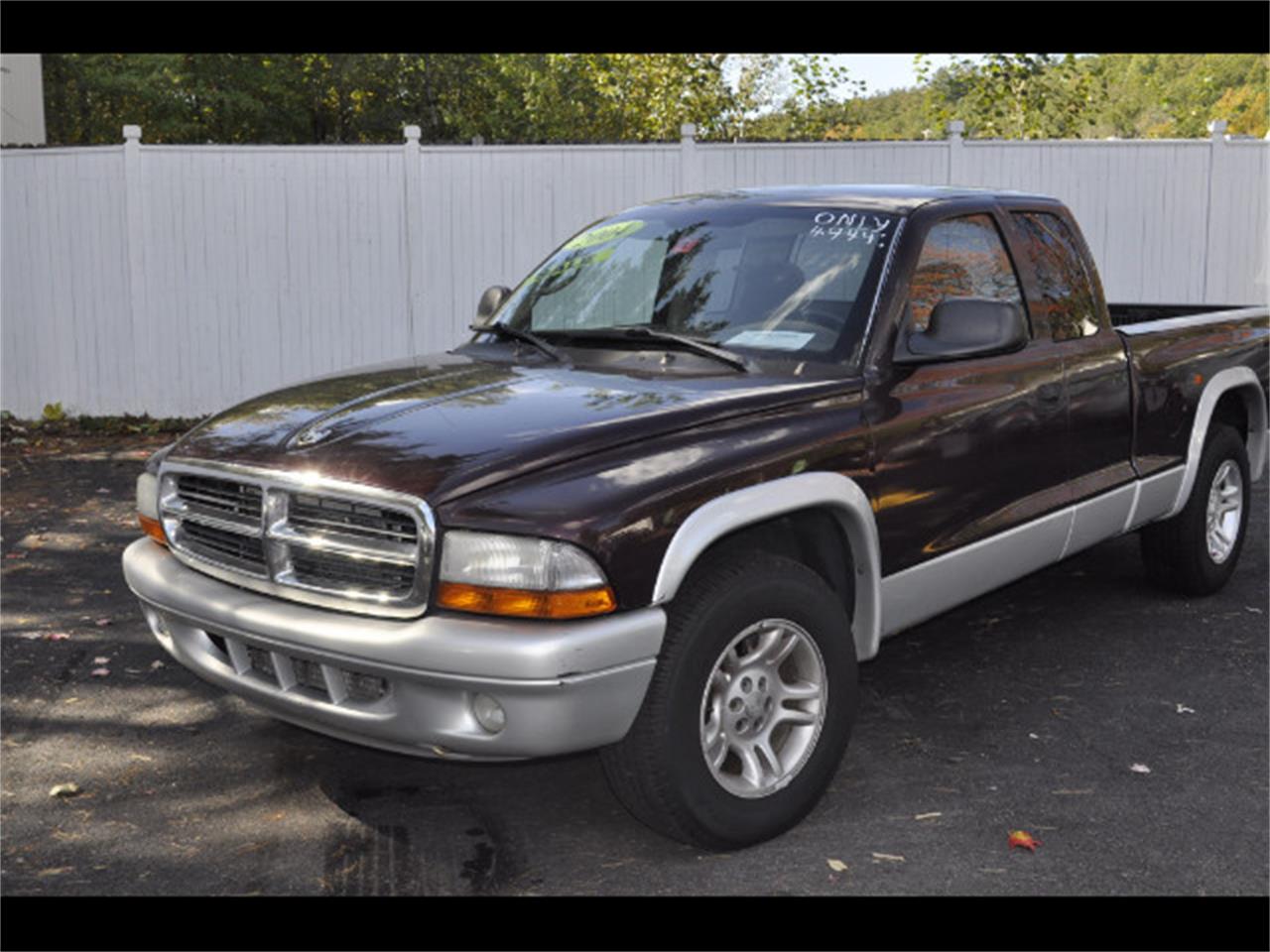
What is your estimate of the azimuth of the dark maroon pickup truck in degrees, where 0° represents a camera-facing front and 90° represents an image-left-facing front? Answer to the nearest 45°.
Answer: approximately 45°

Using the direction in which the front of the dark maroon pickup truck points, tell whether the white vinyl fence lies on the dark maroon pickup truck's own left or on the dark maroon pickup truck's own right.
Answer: on the dark maroon pickup truck's own right

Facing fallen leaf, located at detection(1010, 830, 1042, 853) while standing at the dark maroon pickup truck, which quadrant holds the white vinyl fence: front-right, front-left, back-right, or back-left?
back-left

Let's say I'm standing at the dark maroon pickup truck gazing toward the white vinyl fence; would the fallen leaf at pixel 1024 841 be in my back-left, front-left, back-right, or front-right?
back-right
